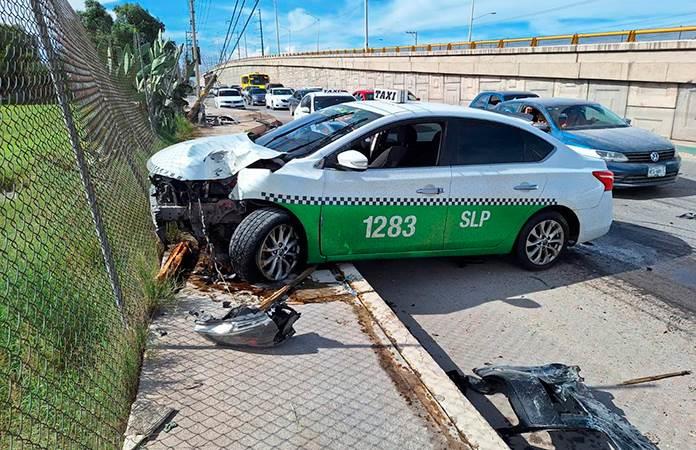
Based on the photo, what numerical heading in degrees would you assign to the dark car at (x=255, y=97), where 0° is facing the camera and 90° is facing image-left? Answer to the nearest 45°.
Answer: approximately 315°

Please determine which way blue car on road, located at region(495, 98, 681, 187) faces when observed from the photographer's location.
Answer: facing the viewer and to the right of the viewer

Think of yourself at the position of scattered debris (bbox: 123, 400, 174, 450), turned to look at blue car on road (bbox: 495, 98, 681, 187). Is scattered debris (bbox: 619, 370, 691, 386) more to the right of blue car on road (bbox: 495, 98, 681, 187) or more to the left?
right

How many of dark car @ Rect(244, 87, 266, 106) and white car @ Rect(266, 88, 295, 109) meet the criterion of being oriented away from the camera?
0

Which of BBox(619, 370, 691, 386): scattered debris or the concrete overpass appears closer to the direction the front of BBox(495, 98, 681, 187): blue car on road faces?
the scattered debris

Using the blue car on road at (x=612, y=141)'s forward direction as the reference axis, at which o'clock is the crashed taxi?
The crashed taxi is roughly at 2 o'clock from the blue car on road.

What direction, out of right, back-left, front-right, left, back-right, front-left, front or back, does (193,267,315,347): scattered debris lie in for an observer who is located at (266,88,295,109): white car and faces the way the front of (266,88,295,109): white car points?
front-right

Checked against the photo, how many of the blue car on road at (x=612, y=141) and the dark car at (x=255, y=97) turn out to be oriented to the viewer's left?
0

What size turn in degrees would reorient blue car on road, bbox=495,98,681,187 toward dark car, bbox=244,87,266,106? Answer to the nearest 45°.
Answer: approximately 180°

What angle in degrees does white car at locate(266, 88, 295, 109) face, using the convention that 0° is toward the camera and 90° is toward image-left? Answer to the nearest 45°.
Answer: approximately 315°

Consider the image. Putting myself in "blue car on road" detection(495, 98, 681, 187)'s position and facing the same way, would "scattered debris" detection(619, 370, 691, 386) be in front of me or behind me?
in front

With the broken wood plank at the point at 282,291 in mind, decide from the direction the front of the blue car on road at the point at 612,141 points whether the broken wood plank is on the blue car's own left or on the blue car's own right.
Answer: on the blue car's own right

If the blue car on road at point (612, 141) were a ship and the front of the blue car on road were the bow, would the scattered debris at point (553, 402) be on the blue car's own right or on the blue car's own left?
on the blue car's own right

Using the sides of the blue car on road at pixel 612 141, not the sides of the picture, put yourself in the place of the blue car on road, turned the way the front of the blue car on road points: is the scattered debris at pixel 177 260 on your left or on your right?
on your right
